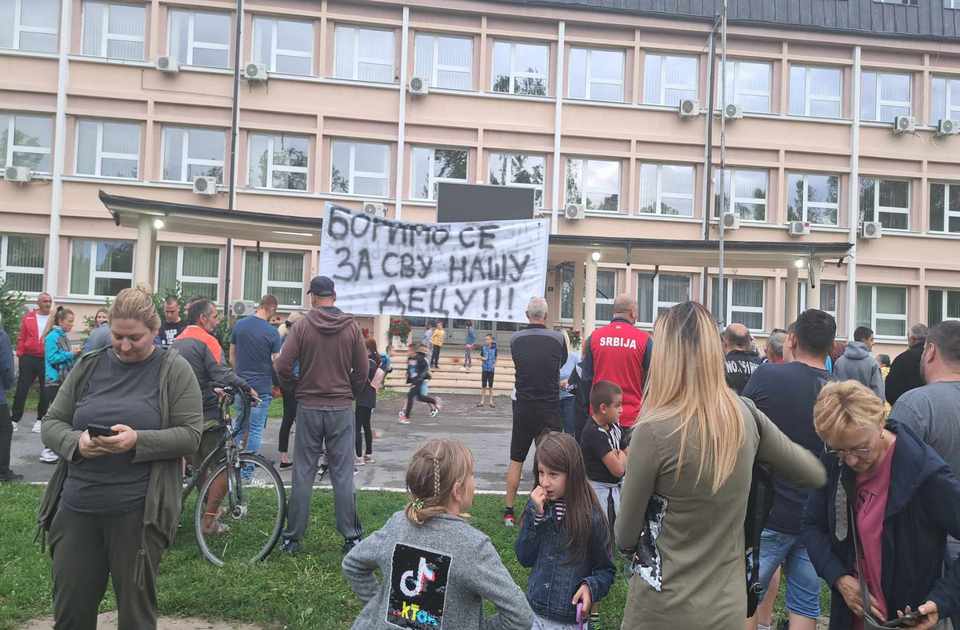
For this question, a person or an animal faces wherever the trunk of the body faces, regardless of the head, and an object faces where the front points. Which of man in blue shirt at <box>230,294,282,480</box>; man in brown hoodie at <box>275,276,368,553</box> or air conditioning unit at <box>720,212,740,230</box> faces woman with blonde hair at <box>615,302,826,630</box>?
the air conditioning unit

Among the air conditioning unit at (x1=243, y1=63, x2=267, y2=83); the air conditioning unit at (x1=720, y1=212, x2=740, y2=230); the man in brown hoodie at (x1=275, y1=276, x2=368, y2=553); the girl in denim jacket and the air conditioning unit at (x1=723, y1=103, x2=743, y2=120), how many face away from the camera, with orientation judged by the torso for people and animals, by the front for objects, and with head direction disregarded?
1

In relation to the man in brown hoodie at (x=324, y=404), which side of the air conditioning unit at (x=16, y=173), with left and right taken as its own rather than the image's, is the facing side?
front

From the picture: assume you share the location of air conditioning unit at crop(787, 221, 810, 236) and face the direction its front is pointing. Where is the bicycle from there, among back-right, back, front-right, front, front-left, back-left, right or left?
front

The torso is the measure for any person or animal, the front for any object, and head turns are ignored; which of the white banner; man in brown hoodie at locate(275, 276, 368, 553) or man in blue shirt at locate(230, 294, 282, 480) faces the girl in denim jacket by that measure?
the white banner

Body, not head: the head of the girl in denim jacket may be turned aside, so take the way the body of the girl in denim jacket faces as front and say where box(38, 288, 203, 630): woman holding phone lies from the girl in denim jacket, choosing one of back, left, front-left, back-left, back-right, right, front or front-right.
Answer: front-right

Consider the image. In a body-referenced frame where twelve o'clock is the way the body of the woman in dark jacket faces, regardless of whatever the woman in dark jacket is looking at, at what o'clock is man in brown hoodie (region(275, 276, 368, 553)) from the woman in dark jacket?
The man in brown hoodie is roughly at 2 o'clock from the woman in dark jacket.

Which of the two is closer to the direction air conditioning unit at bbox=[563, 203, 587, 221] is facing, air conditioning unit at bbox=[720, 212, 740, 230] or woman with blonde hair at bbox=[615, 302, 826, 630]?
the woman with blonde hair

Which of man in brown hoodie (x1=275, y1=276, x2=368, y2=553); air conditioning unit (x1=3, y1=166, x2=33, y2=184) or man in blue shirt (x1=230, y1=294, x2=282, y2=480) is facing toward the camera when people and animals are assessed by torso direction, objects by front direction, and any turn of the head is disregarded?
the air conditioning unit

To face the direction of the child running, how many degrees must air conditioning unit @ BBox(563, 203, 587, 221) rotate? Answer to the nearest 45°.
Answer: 0° — it already faces them

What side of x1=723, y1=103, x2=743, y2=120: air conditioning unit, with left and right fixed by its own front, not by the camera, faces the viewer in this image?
front

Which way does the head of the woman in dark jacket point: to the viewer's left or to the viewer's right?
to the viewer's left

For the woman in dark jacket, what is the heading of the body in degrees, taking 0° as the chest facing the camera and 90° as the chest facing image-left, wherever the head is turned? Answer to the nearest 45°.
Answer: approximately 45°

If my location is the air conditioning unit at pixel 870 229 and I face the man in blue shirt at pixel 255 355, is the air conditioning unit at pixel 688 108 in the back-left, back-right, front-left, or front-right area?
front-right

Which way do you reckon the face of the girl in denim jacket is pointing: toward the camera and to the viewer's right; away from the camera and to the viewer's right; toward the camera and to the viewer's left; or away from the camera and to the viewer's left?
toward the camera and to the viewer's left

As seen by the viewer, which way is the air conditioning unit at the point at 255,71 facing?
toward the camera

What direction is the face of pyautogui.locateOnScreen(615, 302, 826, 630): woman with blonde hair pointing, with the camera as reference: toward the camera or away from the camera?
away from the camera

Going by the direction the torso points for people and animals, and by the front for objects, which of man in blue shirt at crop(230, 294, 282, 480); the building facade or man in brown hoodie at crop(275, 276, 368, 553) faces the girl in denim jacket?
the building facade

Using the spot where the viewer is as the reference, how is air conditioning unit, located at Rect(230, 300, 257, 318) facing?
facing the viewer
